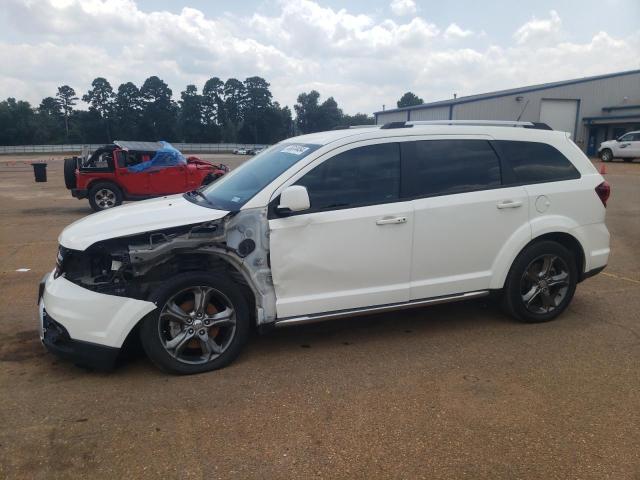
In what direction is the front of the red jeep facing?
to the viewer's right

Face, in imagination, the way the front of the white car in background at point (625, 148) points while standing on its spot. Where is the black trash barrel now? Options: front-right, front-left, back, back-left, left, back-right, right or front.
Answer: front-left

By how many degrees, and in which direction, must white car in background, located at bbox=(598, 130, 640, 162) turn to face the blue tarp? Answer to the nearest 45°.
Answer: approximately 45° to its left

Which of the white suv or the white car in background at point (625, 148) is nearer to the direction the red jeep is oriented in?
the white car in background

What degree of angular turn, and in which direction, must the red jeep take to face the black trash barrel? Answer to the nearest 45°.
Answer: approximately 135° to its left

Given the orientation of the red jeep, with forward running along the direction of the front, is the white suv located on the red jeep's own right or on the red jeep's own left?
on the red jeep's own right

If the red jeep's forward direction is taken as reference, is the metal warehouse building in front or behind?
in front

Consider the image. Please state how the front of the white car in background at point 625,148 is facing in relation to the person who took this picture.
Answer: facing to the left of the viewer

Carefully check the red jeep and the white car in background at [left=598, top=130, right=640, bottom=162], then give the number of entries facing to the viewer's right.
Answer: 1

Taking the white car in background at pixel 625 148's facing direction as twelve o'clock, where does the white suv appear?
The white suv is roughly at 9 o'clock from the white car in background.
